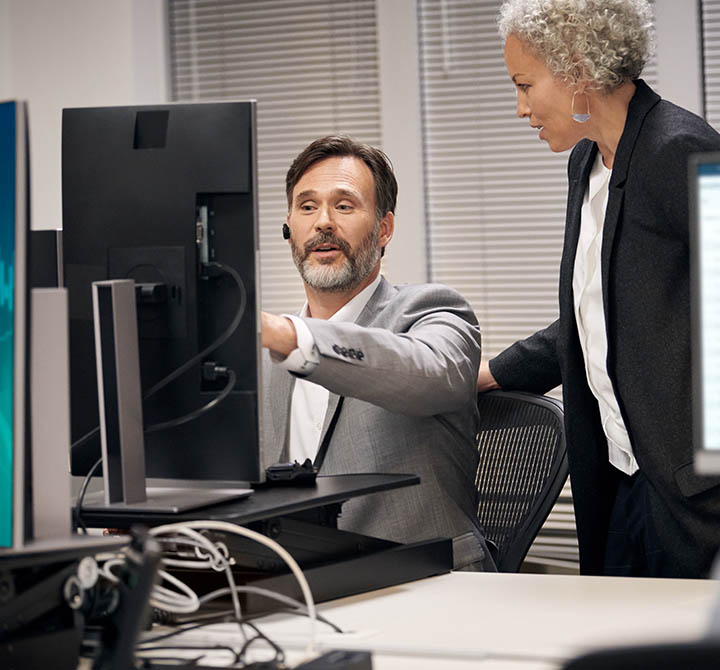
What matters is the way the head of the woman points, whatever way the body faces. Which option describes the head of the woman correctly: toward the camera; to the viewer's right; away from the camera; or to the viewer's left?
to the viewer's left

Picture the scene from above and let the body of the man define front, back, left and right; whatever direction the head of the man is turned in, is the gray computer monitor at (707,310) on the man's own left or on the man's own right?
on the man's own left

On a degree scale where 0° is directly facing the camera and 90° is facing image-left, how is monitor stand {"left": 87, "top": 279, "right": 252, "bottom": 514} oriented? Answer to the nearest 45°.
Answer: approximately 225°

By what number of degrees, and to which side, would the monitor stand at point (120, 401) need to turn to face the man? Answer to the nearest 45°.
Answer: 0° — it already faces them

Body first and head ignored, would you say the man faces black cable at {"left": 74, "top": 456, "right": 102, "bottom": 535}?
yes

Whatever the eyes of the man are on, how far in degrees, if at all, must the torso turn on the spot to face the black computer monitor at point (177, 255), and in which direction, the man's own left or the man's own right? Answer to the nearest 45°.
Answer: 0° — they already face it

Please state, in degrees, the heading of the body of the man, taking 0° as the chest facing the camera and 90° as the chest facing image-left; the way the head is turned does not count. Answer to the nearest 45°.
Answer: approximately 45°

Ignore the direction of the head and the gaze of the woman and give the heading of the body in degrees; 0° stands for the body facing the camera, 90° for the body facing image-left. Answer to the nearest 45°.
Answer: approximately 45°
